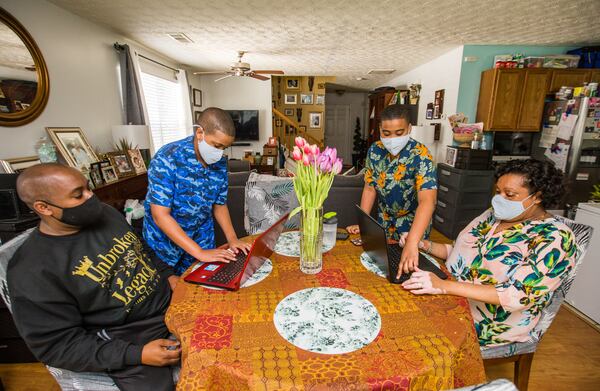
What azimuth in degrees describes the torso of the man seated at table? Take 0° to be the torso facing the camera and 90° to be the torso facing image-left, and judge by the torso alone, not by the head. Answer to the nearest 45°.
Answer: approximately 315°

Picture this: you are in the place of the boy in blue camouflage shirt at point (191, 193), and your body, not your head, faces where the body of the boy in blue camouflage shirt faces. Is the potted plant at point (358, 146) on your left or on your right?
on your left

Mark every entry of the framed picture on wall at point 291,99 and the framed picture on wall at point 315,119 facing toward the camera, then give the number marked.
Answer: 2

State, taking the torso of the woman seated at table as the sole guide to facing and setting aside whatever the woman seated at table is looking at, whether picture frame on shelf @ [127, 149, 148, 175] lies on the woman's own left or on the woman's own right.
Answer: on the woman's own right

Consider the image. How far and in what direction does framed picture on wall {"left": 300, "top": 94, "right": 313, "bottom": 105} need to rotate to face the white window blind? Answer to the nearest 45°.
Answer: approximately 45° to its right

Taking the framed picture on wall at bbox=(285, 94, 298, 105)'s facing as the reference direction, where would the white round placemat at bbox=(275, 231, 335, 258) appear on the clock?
The white round placemat is roughly at 12 o'clock from the framed picture on wall.

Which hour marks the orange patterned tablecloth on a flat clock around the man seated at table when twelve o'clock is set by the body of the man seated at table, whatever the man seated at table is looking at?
The orange patterned tablecloth is roughly at 12 o'clock from the man seated at table.

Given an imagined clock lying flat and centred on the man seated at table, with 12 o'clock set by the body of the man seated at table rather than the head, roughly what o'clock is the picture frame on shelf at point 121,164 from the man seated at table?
The picture frame on shelf is roughly at 8 o'clock from the man seated at table.

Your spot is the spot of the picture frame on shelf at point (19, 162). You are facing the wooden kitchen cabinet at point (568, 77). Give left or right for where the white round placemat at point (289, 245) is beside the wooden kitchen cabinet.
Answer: right

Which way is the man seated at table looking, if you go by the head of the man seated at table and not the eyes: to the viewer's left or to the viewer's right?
to the viewer's right

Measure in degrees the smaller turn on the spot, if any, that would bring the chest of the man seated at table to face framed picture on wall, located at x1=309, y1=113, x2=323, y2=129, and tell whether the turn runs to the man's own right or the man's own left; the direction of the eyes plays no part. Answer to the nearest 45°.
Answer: approximately 90° to the man's own left

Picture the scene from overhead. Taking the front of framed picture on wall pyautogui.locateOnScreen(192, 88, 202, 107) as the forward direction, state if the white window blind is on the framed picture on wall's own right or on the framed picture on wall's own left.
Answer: on the framed picture on wall's own right

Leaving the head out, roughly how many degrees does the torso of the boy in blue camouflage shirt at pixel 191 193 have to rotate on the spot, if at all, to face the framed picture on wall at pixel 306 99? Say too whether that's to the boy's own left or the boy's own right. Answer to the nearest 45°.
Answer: approximately 90° to the boy's own left

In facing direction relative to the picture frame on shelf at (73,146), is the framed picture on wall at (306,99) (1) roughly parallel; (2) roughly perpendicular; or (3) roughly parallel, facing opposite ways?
roughly perpendicular
